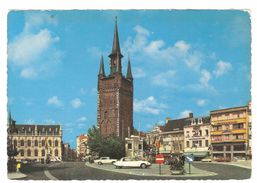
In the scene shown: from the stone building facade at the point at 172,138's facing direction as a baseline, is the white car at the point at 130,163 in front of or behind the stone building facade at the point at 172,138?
in front

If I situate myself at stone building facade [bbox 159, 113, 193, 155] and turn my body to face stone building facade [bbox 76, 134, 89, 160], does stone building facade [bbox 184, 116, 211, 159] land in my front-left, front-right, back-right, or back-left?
back-right

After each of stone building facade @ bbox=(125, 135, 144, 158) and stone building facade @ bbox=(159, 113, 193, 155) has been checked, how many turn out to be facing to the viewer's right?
0

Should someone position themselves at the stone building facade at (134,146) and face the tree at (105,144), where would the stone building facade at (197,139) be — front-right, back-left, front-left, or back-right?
back-right

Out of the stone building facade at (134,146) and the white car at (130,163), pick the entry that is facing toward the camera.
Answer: the stone building facade

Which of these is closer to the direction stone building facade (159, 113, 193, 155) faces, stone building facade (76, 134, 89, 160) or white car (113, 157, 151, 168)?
the white car

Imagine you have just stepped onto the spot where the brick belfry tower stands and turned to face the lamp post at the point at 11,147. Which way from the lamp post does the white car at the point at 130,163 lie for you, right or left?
left

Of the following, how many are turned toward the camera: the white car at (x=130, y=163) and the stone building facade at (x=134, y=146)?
1

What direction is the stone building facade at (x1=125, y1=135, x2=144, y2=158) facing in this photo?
toward the camera

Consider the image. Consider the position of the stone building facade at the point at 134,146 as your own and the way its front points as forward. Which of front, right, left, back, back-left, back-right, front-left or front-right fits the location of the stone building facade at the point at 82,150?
back-right

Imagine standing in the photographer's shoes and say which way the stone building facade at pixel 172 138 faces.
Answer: facing the viewer and to the left of the viewer

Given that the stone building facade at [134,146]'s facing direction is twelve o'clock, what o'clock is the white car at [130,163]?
The white car is roughly at 12 o'clock from the stone building facade.

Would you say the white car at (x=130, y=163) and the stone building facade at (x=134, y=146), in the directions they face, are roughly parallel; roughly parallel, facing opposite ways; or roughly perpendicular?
roughly perpendicular

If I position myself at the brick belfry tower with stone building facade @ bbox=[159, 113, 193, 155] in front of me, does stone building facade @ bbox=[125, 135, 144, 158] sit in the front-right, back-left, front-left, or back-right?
front-right

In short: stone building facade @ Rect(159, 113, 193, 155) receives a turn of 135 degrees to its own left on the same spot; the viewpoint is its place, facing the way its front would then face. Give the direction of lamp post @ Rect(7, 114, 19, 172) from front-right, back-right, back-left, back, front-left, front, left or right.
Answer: back-right
